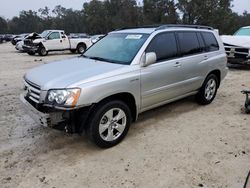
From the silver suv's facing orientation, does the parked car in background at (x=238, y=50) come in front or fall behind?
behind

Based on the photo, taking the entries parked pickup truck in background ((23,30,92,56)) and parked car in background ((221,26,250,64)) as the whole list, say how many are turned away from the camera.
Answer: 0

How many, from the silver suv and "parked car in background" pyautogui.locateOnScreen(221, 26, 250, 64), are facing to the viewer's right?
0

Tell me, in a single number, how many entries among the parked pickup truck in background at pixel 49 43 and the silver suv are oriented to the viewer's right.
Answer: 0

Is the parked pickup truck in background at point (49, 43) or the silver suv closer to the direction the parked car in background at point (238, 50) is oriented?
the silver suv

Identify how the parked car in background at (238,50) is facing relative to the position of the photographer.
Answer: facing the viewer and to the left of the viewer

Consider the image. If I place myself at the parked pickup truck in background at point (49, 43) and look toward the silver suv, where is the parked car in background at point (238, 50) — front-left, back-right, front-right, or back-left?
front-left

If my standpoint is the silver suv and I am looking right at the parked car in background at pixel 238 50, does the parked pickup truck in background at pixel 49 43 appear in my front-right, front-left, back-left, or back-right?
front-left

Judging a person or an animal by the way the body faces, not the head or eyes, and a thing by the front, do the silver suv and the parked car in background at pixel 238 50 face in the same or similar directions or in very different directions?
same or similar directions

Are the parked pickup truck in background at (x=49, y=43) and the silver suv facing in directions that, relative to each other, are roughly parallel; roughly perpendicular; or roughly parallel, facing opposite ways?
roughly parallel
